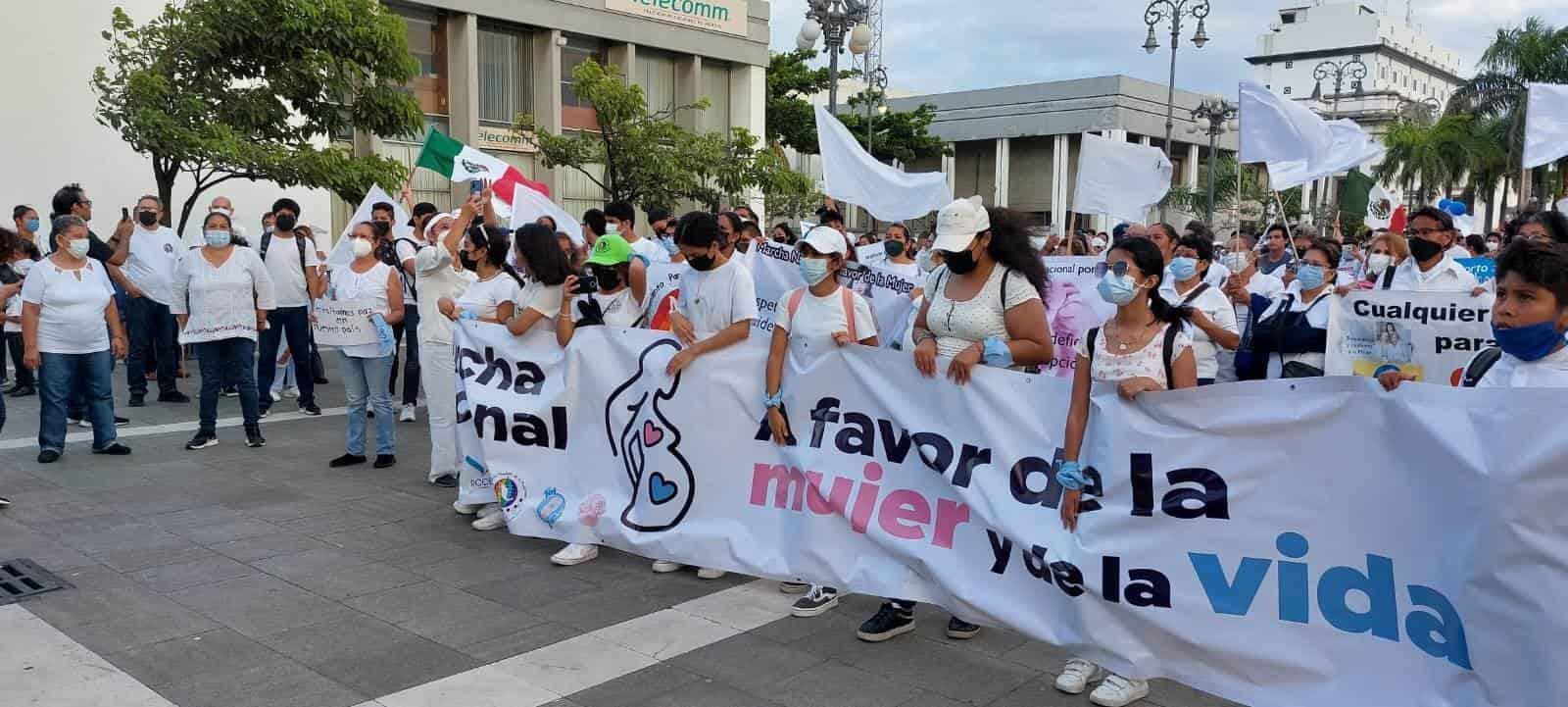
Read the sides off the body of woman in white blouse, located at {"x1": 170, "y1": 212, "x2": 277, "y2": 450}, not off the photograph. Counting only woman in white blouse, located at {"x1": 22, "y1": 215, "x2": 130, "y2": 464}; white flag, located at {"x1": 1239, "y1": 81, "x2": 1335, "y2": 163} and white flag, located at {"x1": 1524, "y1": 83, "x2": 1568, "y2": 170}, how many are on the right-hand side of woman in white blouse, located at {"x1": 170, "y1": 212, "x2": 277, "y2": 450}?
1

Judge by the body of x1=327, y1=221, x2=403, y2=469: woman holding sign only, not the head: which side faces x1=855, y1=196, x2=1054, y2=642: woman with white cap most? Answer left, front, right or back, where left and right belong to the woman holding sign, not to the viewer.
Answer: left

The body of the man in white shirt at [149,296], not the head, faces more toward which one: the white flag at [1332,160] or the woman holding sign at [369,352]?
the woman holding sign

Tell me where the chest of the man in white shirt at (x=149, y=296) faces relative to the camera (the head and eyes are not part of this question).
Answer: toward the camera

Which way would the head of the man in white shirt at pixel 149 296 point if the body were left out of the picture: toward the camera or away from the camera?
toward the camera

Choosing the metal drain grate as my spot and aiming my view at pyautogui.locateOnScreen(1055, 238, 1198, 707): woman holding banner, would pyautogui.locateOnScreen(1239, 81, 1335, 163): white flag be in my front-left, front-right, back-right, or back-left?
front-left

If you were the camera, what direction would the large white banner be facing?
facing the viewer and to the left of the viewer

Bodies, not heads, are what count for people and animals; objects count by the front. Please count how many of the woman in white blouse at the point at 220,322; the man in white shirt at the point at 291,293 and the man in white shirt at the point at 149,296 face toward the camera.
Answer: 3

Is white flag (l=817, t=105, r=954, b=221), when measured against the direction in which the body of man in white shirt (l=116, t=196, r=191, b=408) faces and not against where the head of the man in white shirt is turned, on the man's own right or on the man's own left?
on the man's own left

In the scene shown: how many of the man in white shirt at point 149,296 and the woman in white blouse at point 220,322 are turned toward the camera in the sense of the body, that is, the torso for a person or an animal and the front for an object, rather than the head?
2

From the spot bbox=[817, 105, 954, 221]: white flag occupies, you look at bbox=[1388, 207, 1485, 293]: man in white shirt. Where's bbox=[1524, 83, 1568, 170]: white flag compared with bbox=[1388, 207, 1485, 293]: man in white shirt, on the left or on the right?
left
